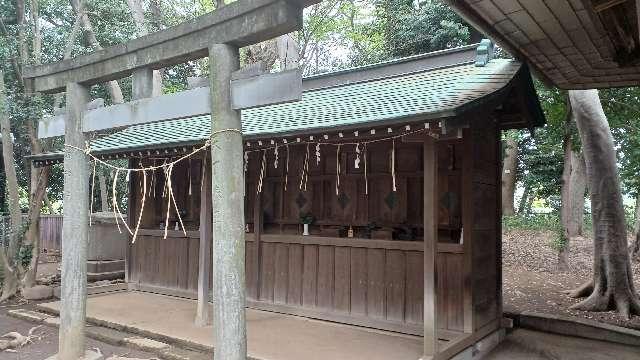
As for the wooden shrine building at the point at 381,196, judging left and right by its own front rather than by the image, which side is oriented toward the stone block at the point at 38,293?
right

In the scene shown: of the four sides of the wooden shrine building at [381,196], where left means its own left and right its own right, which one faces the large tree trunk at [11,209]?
right

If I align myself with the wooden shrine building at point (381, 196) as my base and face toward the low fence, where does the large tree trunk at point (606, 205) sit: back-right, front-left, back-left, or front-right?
back-right

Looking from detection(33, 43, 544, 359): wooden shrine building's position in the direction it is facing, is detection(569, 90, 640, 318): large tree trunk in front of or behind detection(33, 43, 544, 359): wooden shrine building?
behind

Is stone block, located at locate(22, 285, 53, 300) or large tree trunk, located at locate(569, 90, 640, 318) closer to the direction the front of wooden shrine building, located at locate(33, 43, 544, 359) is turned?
the stone block

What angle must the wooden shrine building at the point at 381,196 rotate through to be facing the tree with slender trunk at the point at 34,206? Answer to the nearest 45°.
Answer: approximately 90° to its right

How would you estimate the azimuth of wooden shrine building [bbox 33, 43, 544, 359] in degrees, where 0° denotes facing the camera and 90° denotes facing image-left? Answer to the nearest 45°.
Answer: approximately 45°

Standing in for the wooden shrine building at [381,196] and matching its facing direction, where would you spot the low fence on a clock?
The low fence is roughly at 3 o'clock from the wooden shrine building.
